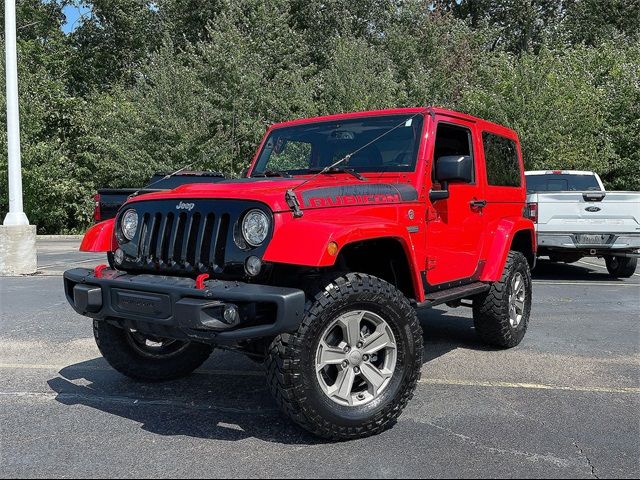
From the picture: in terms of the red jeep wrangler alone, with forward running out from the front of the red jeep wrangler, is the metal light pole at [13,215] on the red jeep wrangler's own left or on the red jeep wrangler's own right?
on the red jeep wrangler's own right

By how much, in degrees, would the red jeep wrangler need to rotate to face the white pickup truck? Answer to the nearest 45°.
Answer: approximately 180°

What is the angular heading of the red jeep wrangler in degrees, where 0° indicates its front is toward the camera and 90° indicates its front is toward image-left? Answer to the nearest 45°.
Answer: approximately 45°
